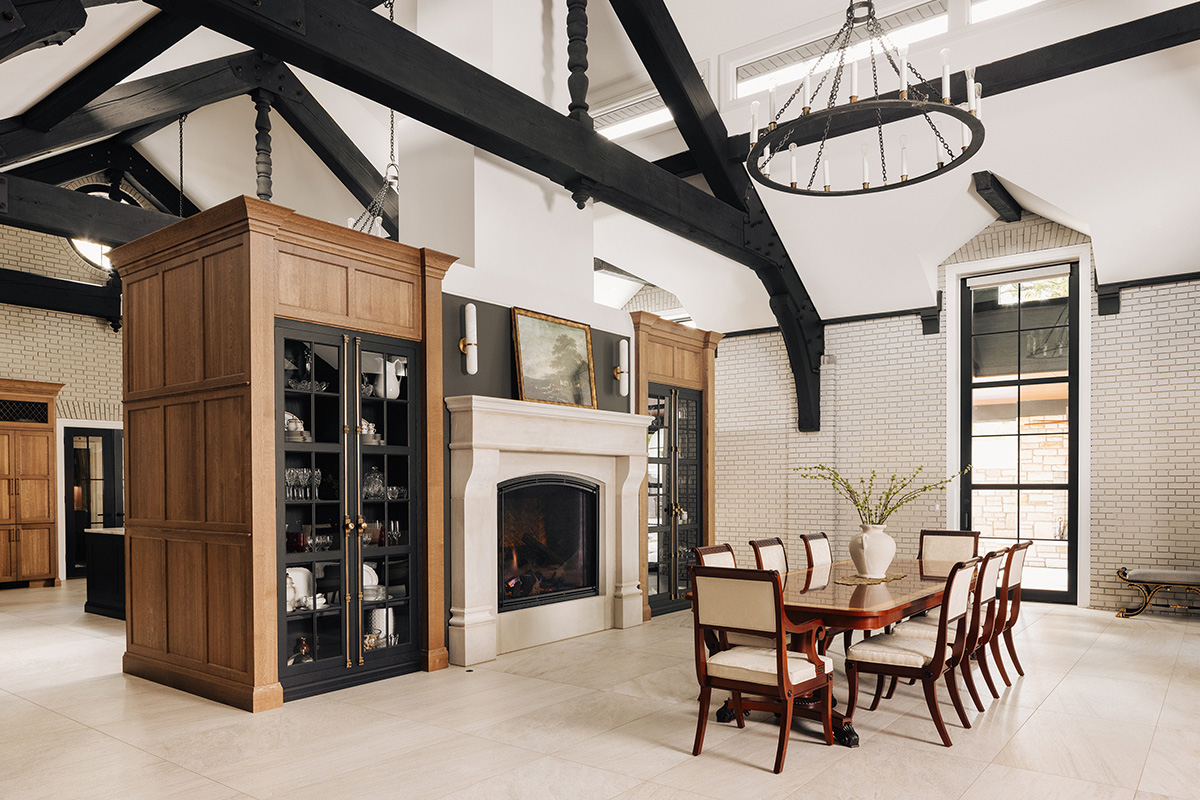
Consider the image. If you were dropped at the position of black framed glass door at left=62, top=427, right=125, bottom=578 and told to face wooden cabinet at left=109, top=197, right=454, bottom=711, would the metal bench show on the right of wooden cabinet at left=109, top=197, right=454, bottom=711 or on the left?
left

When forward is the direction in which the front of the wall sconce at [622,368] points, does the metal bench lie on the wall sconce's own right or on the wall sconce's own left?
on the wall sconce's own left

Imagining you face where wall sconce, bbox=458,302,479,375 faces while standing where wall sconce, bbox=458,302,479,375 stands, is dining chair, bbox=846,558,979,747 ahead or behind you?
ahead

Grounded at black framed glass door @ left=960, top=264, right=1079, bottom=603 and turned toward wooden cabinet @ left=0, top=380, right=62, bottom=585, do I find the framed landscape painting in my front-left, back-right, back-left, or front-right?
front-left

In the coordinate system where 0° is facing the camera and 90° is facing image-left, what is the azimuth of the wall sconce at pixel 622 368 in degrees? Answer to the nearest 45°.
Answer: approximately 315°

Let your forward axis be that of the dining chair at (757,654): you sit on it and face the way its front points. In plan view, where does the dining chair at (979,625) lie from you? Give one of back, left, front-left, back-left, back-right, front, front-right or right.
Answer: front

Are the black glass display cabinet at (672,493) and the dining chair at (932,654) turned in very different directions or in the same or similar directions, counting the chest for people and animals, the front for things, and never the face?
very different directions

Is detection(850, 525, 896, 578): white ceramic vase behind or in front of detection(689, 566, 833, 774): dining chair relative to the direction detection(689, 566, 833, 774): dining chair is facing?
in front

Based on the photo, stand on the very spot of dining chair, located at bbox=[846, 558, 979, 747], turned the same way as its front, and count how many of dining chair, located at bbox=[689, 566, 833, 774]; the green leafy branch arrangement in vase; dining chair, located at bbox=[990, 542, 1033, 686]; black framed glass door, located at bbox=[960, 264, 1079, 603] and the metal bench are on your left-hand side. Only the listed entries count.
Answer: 1

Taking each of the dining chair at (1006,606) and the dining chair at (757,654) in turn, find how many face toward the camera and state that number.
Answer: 0

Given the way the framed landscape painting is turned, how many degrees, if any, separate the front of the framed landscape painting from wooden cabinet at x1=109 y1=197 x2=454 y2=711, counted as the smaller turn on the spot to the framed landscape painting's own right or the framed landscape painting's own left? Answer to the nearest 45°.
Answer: approximately 90° to the framed landscape painting's own right

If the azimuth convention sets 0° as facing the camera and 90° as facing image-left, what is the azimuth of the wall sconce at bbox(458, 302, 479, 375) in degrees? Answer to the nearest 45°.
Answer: approximately 315°

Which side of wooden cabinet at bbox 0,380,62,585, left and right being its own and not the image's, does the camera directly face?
front

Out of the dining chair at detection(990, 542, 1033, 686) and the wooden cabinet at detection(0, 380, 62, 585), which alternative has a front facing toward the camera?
the wooden cabinet

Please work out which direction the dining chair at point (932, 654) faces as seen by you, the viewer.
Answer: facing away from the viewer and to the left of the viewer

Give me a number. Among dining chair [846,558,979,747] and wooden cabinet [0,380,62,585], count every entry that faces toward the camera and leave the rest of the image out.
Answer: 1

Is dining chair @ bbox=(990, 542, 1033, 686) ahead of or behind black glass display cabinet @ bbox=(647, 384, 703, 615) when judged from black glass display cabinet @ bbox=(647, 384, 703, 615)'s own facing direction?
ahead
